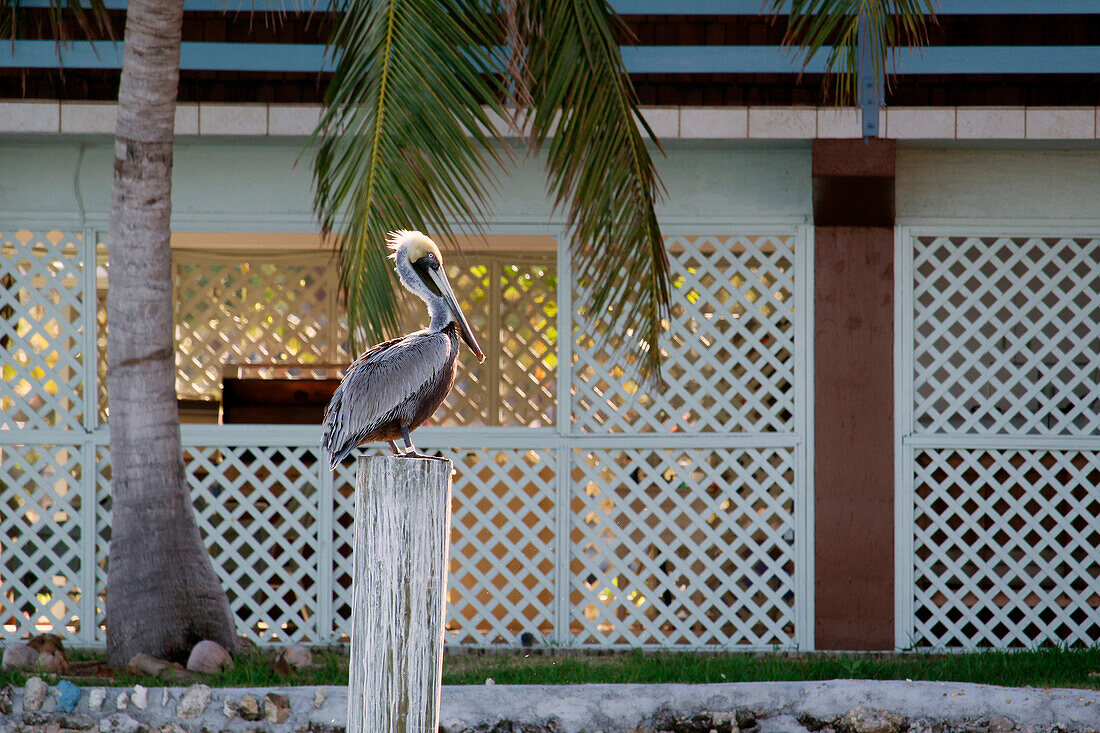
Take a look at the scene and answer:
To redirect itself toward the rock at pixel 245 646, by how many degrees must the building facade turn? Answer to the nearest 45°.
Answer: approximately 90° to its right

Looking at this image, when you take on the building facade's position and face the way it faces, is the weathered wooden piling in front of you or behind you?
in front

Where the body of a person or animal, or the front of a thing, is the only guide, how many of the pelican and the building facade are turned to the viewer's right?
1

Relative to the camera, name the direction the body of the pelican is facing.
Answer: to the viewer's right

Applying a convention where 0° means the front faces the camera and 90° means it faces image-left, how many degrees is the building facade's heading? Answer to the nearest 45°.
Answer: approximately 0°

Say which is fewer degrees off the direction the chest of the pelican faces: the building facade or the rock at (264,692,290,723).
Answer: the building facade

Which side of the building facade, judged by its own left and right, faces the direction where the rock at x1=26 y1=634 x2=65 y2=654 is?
right
